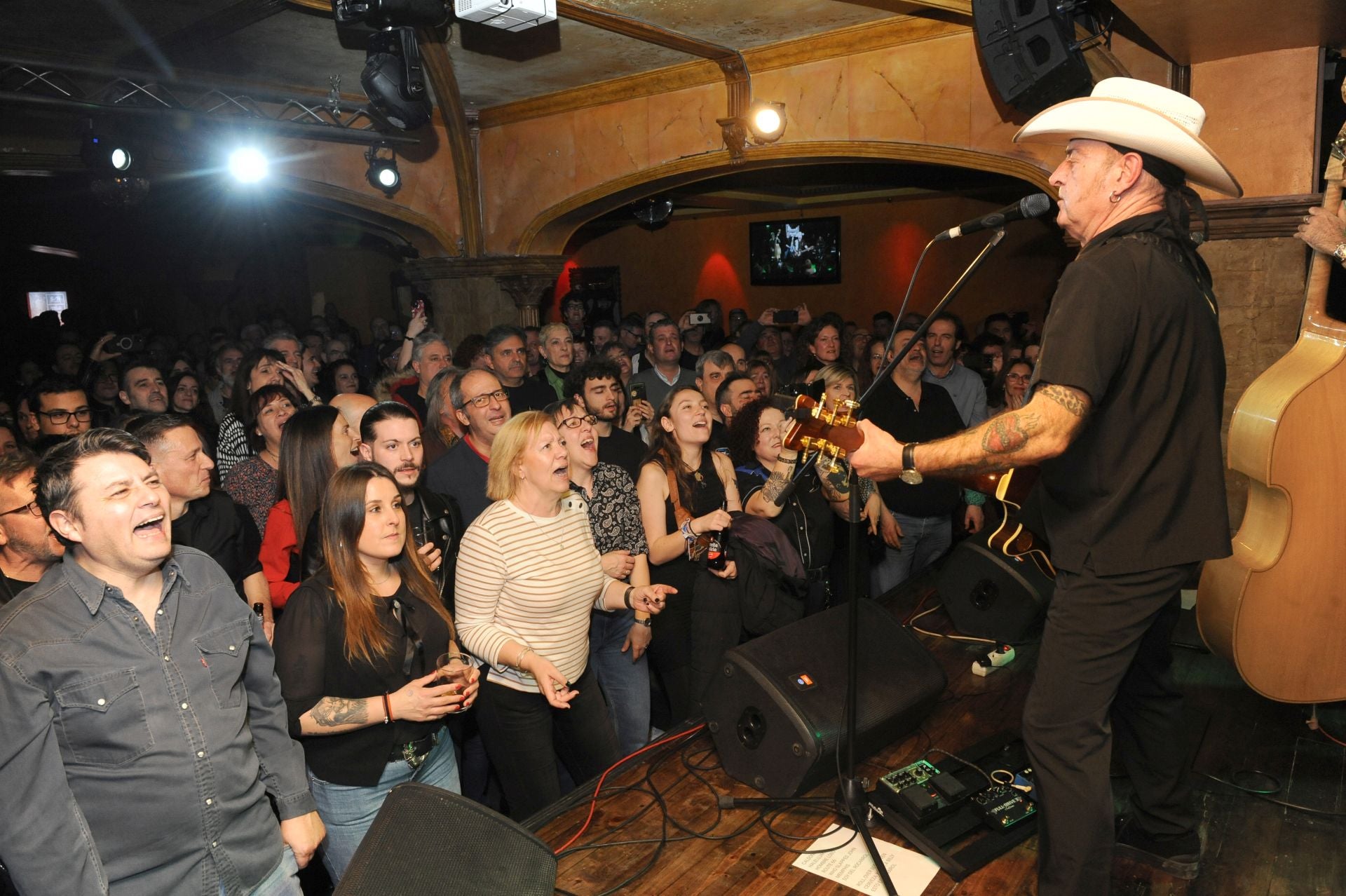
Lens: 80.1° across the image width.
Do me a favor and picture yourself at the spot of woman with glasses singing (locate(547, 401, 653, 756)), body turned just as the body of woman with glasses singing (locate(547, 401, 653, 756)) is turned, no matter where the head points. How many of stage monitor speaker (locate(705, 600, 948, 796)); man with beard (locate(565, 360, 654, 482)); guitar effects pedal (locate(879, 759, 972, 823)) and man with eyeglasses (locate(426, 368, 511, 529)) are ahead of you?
2

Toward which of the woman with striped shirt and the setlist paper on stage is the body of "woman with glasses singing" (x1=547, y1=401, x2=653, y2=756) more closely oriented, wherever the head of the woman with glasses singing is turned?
the setlist paper on stage

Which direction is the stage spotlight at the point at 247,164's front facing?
toward the camera

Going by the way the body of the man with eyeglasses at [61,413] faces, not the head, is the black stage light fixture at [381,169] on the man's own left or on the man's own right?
on the man's own left

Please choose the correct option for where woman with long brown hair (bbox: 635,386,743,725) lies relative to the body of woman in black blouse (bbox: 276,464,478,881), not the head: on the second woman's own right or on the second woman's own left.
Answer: on the second woman's own left

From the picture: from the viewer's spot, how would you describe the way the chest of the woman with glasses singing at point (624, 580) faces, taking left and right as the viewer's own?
facing the viewer and to the right of the viewer

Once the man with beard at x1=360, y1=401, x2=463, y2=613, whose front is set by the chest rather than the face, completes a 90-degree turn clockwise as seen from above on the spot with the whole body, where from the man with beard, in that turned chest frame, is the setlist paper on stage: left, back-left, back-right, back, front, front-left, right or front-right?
left

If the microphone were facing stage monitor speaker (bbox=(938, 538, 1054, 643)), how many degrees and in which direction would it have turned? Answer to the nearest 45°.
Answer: approximately 90° to its left

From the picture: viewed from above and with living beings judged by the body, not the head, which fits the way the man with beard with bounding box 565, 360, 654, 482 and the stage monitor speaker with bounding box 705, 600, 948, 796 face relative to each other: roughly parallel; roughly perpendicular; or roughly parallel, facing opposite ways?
roughly parallel

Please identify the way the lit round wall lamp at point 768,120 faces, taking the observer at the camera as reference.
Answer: facing the viewer

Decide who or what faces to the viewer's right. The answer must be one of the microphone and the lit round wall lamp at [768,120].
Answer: the microphone

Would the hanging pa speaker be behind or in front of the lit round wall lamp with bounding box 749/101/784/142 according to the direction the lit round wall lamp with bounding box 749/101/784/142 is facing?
in front
